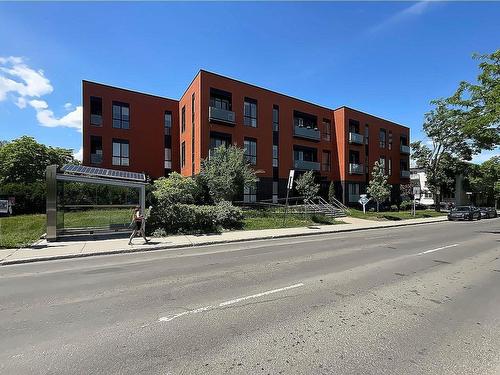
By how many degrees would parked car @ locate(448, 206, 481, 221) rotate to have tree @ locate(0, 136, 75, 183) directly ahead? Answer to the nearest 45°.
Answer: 0° — it already faces it

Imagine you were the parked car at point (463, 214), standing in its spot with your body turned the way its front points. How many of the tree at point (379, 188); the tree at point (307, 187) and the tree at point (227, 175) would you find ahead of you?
3

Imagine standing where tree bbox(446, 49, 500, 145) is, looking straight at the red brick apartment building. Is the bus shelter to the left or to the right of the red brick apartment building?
left

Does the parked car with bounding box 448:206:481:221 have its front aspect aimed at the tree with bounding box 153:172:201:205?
yes

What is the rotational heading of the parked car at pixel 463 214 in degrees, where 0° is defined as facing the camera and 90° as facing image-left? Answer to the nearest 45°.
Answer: approximately 45°

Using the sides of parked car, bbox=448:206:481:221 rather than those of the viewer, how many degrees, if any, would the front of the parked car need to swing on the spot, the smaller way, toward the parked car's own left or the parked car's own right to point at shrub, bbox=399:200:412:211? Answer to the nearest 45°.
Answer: approximately 90° to the parked car's own right

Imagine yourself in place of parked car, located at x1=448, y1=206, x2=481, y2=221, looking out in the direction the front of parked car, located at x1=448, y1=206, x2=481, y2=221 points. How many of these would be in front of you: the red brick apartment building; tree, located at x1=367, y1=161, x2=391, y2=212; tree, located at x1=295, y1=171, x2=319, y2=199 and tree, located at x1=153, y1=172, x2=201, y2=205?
4
